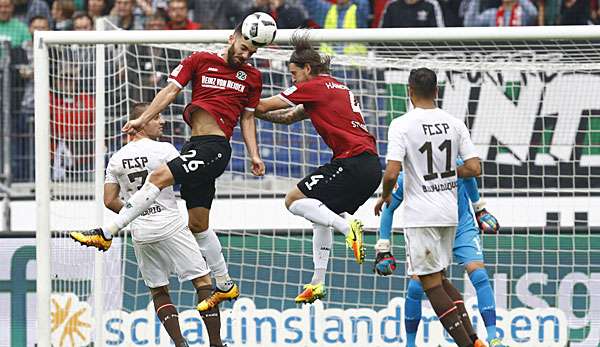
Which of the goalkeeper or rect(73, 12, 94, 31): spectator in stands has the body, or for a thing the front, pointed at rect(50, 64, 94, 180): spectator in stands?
rect(73, 12, 94, 31): spectator in stands

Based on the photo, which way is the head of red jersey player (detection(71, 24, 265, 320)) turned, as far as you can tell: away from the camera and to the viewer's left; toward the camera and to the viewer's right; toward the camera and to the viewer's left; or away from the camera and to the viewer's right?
toward the camera and to the viewer's right

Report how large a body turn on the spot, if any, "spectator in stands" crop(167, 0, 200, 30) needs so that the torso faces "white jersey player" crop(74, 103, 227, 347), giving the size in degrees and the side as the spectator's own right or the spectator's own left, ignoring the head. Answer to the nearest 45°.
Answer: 0° — they already face them

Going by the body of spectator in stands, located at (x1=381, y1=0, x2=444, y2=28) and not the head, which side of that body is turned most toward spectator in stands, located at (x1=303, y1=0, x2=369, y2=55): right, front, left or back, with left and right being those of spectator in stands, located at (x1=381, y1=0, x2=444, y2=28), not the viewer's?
right

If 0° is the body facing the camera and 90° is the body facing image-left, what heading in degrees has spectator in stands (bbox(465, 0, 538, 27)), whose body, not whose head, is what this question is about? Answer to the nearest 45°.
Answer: approximately 0°

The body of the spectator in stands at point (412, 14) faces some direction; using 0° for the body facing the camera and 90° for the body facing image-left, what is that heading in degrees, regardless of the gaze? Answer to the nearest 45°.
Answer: approximately 0°

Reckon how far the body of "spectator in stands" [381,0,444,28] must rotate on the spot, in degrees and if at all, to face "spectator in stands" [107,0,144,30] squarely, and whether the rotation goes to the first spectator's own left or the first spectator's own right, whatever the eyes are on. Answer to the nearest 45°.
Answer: approximately 90° to the first spectator's own right
